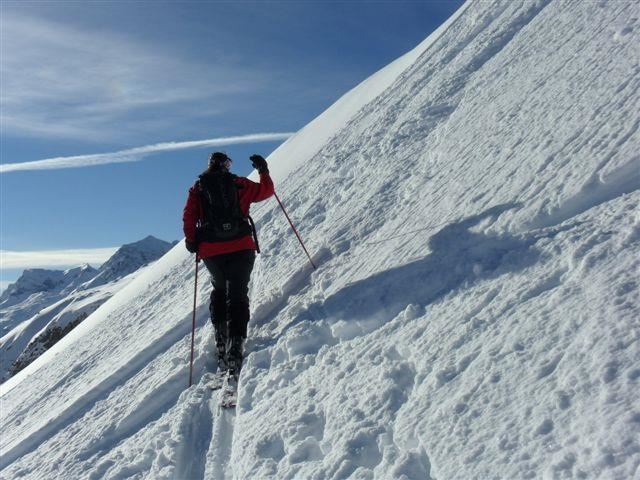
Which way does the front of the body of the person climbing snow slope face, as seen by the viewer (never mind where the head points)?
away from the camera
